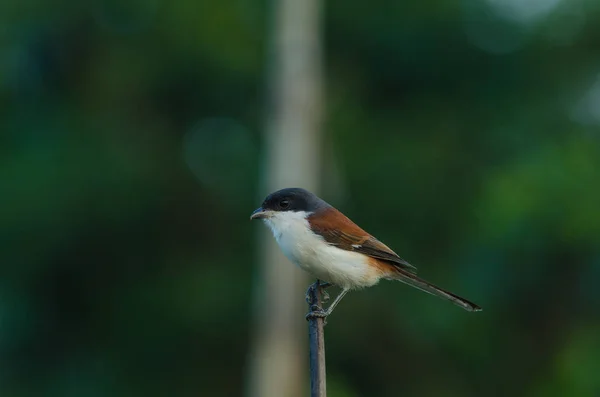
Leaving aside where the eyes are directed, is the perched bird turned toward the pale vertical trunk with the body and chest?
no

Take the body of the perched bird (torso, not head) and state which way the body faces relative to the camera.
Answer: to the viewer's left
